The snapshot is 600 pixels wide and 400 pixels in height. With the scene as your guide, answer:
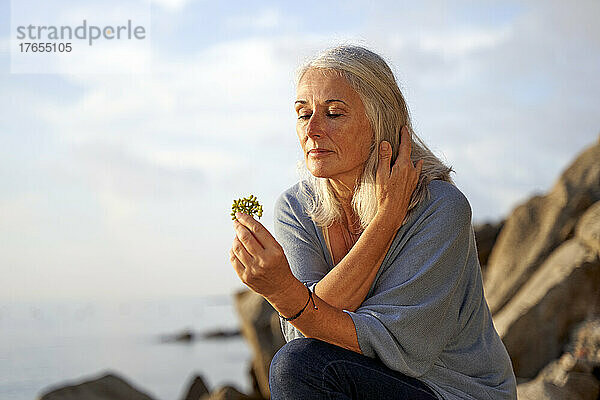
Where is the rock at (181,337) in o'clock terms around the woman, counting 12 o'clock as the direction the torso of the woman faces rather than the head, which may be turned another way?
The rock is roughly at 4 o'clock from the woman.

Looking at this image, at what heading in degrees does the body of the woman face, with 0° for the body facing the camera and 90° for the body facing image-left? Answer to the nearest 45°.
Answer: approximately 45°

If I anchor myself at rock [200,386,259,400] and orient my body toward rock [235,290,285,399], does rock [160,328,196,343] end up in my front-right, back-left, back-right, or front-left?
front-left

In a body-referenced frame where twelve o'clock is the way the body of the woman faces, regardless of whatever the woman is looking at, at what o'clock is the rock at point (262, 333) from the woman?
The rock is roughly at 4 o'clock from the woman.

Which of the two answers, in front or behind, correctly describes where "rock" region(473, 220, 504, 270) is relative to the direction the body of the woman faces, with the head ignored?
behind

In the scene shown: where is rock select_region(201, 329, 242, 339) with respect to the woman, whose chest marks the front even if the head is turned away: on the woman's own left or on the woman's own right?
on the woman's own right

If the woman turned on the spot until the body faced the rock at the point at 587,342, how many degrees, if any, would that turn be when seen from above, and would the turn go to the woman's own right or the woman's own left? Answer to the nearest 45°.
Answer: approximately 180°

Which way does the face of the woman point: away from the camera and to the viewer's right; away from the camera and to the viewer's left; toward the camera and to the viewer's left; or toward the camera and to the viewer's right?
toward the camera and to the viewer's left

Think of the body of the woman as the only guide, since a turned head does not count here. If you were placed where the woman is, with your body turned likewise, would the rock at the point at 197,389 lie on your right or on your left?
on your right
